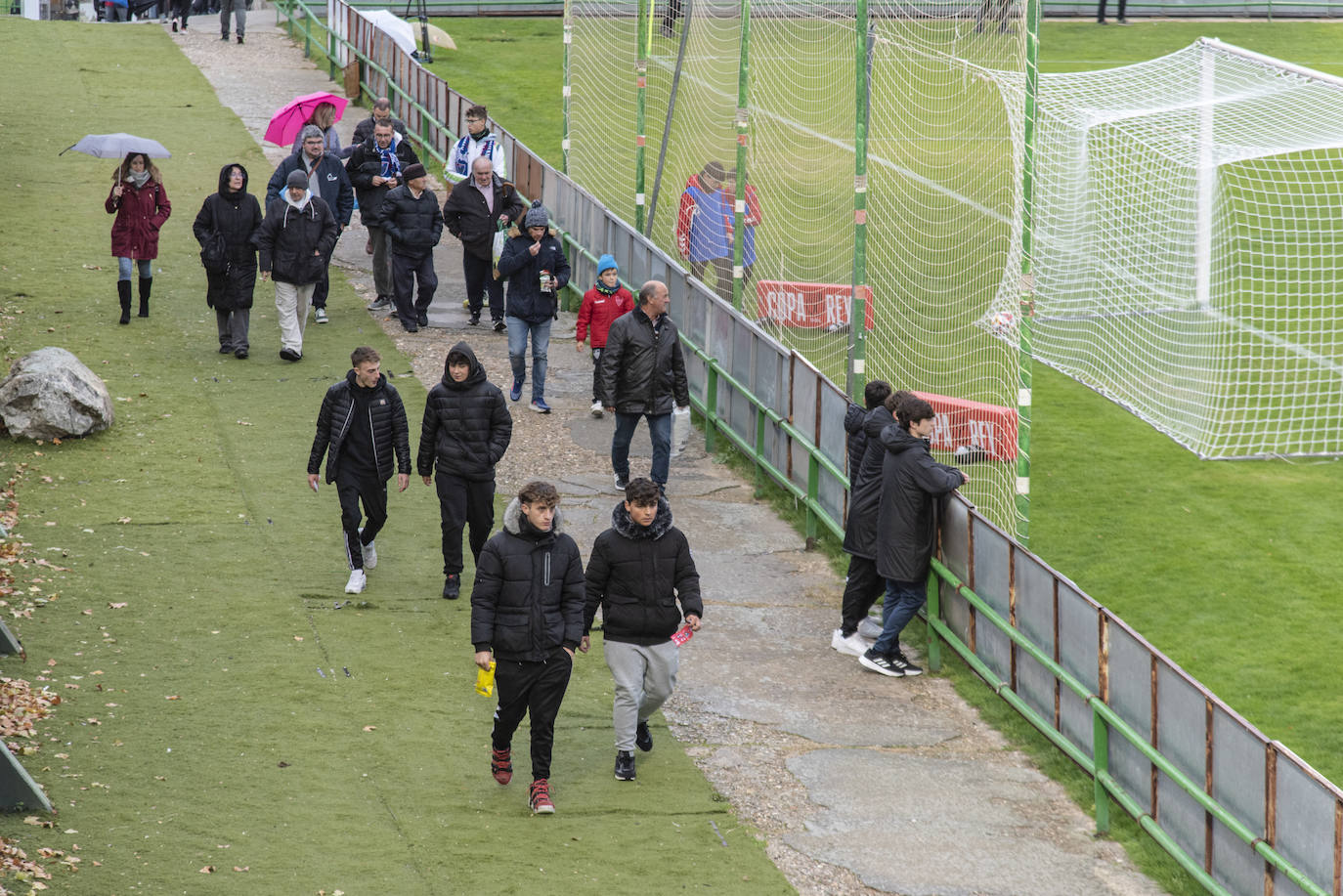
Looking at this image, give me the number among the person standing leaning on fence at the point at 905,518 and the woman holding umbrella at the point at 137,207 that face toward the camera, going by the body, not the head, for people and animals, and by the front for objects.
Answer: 1

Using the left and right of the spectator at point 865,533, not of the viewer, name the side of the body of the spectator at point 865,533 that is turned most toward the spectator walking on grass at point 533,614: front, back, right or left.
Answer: back

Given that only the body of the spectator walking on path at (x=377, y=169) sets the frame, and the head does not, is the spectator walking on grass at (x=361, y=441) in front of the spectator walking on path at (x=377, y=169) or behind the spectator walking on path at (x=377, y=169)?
in front

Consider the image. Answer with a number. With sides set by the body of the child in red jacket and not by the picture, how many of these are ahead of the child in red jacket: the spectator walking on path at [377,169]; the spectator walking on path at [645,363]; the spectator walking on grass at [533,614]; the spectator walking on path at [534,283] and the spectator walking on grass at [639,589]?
3

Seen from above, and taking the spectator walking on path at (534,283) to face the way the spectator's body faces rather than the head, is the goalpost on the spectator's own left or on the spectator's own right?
on the spectator's own left

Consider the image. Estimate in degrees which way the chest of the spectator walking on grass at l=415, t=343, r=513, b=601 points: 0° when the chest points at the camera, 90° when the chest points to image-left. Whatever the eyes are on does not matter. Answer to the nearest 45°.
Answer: approximately 0°

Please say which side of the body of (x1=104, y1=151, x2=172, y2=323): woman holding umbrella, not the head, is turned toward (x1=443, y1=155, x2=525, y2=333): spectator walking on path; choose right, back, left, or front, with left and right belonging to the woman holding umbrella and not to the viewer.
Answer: left

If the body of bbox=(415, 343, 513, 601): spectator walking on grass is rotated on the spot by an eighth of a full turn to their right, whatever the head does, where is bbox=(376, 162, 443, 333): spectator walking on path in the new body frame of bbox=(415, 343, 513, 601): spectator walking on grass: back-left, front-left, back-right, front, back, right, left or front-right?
back-right

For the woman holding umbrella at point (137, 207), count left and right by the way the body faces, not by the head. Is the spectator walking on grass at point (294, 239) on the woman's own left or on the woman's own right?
on the woman's own left

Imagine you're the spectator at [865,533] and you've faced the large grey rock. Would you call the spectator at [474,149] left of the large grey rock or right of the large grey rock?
right

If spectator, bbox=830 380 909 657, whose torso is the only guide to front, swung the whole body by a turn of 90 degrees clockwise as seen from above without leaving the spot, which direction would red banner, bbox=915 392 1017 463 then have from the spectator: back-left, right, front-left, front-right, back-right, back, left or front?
back-left

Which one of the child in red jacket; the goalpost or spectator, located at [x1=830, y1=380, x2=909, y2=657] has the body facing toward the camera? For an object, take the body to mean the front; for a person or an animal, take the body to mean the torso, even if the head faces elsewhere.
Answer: the child in red jacket

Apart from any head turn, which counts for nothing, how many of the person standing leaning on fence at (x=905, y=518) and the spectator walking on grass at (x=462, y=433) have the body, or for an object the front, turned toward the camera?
1

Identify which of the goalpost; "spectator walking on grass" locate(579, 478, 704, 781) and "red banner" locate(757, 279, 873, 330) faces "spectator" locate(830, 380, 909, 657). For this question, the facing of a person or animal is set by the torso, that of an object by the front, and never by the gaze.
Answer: the red banner

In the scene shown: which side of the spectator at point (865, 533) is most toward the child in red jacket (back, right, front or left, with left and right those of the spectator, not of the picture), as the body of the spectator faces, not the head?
left
